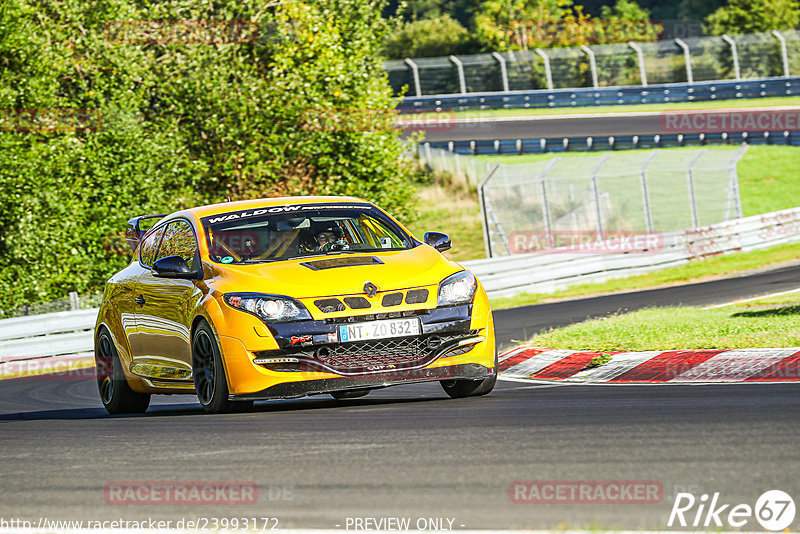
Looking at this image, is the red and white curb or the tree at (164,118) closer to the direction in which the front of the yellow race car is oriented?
the red and white curb

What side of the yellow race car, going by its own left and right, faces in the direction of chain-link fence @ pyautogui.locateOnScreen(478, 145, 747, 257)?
back

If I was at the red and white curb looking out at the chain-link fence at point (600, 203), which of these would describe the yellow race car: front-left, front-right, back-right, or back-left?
back-left

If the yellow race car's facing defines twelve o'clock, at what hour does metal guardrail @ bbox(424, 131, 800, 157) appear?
The metal guardrail is roughly at 8 o'clock from the yellow race car.

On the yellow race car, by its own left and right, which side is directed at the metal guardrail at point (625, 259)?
left

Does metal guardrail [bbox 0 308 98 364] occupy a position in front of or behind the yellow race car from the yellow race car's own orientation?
behind

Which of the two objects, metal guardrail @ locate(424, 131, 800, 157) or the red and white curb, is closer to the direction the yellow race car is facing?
the red and white curb

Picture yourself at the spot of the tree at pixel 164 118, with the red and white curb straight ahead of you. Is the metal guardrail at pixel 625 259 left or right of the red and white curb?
left

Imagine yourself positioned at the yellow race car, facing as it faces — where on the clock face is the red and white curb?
The red and white curb is roughly at 10 o'clock from the yellow race car.

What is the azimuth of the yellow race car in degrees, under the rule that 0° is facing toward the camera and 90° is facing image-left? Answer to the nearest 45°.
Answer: approximately 315°
